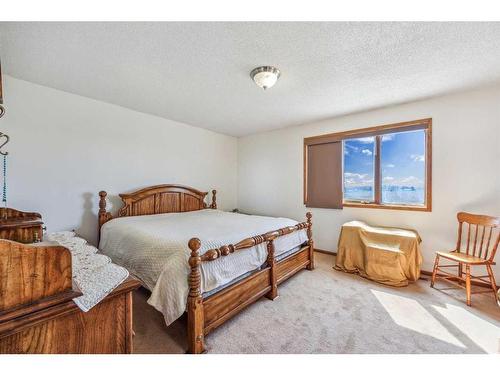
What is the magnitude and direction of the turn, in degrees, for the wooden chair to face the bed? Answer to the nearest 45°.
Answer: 0° — it already faces it

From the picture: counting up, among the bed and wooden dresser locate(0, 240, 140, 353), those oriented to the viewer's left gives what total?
0

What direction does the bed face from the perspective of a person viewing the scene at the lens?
facing the viewer and to the right of the viewer

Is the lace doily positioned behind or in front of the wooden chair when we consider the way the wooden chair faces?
in front

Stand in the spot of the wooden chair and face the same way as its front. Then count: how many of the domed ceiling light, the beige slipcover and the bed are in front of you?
3

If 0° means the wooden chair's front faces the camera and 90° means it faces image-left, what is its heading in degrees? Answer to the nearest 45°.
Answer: approximately 45°

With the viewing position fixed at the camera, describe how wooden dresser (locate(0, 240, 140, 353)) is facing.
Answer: facing away from the viewer and to the right of the viewer

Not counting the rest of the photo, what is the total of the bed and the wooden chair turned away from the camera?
0

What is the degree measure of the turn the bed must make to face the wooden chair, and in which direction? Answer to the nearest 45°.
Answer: approximately 45° to its left

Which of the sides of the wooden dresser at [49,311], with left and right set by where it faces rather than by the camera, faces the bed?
front

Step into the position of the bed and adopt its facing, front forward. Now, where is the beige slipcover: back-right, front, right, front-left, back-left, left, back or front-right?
front-left
